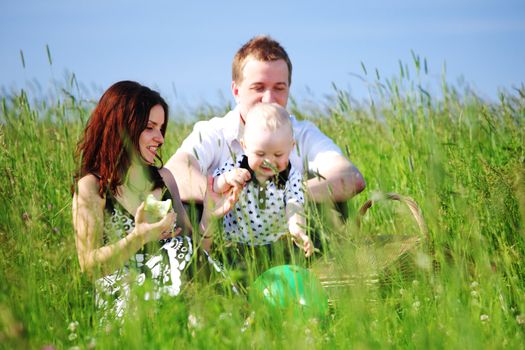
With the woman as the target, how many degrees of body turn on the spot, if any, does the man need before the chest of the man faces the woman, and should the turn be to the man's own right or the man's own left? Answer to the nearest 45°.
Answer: approximately 45° to the man's own right

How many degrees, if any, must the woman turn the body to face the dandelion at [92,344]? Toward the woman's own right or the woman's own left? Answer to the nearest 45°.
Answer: approximately 45° to the woman's own right

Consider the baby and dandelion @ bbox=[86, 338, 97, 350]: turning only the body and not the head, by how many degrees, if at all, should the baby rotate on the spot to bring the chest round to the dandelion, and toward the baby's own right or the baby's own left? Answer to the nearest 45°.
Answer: approximately 45° to the baby's own right

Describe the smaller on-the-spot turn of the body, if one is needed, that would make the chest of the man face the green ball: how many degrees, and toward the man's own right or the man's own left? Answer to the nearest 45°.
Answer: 0° — they already face it

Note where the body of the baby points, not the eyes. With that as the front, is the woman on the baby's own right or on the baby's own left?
on the baby's own right

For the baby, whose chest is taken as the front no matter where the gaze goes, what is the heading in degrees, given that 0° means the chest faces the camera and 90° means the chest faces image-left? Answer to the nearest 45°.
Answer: approximately 0°

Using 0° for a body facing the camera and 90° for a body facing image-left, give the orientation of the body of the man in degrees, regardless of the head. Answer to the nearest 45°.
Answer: approximately 0°

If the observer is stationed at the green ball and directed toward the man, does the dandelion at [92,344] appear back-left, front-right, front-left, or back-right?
back-left

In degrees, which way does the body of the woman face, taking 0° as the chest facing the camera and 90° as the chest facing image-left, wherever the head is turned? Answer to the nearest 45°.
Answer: approximately 315°
